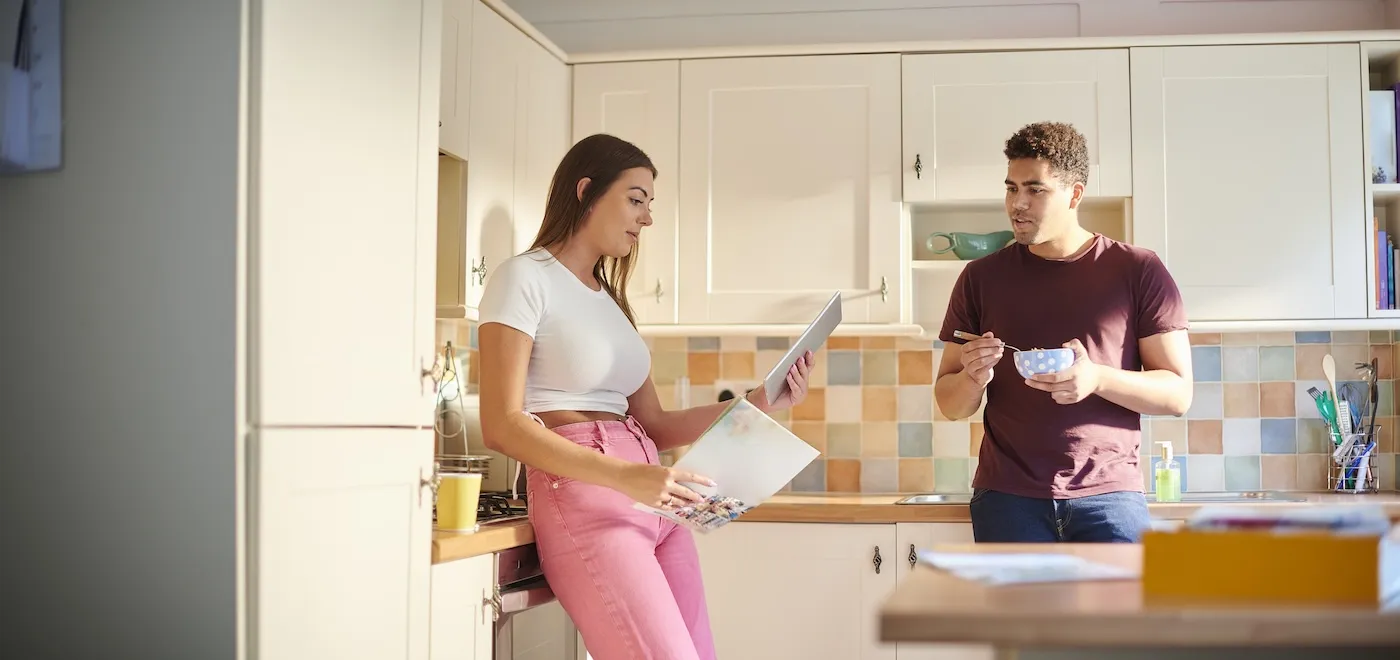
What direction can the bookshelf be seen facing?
toward the camera

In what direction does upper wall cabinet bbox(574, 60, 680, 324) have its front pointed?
toward the camera

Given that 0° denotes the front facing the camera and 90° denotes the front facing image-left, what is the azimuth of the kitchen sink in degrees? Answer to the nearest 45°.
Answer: approximately 0°

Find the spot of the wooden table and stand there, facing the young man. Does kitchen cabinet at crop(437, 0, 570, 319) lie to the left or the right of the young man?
left

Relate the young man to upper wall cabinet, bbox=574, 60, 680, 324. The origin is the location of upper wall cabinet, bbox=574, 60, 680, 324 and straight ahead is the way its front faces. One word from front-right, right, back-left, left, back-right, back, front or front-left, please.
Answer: front-left

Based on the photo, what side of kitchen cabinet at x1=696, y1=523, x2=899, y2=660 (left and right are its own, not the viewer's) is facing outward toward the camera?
front

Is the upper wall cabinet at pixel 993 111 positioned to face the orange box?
yes

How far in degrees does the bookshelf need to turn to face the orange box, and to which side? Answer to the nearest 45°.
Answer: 0° — it already faces it

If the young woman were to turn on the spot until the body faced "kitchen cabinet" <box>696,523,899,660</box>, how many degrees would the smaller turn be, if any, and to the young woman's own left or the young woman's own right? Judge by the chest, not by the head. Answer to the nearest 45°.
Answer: approximately 90° to the young woman's own left

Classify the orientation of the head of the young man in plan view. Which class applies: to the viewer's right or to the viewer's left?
to the viewer's left

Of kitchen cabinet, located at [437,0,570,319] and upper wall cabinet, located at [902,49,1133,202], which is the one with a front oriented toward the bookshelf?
the kitchen cabinet

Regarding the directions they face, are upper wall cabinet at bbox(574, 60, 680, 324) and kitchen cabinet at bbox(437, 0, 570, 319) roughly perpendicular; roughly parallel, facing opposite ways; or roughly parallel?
roughly perpendicular

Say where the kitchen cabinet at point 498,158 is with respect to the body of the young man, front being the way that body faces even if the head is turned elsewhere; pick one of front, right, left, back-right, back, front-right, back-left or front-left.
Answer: right

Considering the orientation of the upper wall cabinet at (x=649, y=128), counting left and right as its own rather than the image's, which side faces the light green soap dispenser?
left
